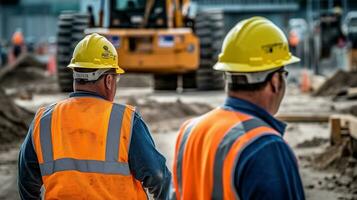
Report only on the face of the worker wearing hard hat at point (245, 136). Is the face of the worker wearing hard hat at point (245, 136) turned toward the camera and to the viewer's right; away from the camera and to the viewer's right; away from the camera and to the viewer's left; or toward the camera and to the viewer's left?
away from the camera and to the viewer's right

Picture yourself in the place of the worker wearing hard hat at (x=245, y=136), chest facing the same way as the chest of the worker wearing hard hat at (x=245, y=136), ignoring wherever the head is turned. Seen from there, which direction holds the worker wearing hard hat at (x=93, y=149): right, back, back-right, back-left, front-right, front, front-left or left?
left

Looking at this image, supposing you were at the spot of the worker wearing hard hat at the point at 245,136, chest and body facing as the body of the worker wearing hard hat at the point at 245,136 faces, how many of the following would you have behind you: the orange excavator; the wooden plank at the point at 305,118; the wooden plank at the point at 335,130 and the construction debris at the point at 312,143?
0

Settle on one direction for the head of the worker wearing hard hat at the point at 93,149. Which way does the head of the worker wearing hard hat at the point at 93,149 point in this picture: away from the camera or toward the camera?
away from the camera

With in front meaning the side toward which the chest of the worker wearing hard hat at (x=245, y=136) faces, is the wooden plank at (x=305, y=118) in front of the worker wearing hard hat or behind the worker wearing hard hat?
in front

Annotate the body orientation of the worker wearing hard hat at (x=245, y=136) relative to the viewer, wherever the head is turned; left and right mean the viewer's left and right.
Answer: facing away from the viewer and to the right of the viewer

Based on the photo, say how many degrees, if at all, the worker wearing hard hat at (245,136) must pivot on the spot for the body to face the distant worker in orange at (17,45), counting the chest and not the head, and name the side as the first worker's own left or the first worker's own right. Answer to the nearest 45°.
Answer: approximately 45° to the first worker's own left

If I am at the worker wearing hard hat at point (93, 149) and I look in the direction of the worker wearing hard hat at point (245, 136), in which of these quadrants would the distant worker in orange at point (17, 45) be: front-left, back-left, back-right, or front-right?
back-left

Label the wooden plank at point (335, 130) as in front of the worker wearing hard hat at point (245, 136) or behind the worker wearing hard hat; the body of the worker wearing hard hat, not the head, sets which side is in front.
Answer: in front

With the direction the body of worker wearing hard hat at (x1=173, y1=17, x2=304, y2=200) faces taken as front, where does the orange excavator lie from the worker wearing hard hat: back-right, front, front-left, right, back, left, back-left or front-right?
front-left

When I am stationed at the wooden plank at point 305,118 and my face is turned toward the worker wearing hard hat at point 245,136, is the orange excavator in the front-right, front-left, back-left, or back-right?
back-right

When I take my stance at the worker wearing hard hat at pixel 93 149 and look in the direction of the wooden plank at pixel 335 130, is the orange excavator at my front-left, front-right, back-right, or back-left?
front-left
